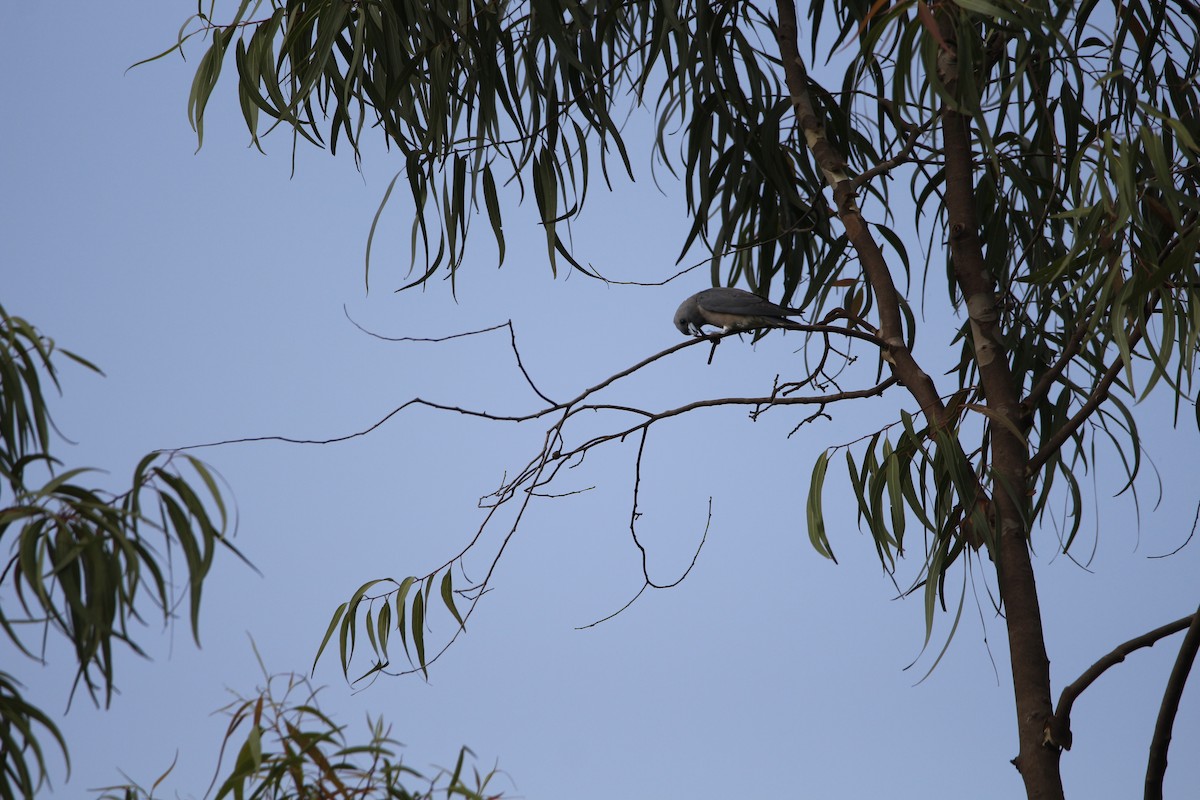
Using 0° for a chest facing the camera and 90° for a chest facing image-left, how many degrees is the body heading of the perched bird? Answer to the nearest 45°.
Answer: approximately 90°
